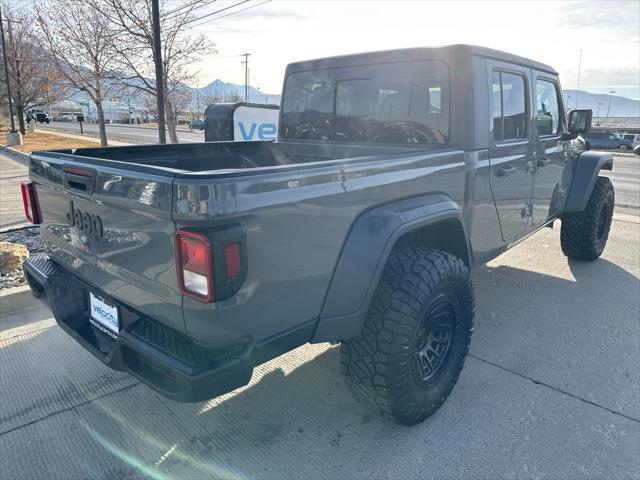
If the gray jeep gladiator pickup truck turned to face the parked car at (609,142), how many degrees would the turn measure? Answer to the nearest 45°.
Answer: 0° — it already faces it

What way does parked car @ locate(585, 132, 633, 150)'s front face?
to the viewer's right

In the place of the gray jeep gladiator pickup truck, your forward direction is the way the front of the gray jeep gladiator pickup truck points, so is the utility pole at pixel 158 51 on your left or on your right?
on your left

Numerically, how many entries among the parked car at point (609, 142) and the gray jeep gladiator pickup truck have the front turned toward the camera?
0

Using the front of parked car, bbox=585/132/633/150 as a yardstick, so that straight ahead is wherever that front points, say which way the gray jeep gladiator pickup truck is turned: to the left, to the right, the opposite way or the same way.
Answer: to the left

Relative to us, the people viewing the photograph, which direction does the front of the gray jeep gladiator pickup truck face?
facing away from the viewer and to the right of the viewer

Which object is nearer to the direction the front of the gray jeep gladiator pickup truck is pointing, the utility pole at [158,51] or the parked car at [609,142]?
the parked car

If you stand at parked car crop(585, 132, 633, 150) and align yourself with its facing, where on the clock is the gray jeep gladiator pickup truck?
The gray jeep gladiator pickup truck is roughly at 3 o'clock from the parked car.

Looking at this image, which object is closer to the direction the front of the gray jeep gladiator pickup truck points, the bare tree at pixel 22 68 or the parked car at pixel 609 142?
the parked car
